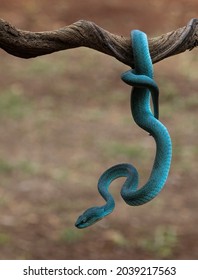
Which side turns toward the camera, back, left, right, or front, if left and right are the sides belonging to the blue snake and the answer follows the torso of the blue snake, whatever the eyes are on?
left
